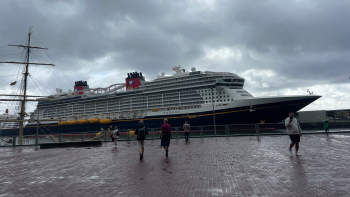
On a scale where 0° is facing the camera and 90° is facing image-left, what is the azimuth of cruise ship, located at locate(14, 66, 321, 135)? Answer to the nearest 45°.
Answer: approximately 315°

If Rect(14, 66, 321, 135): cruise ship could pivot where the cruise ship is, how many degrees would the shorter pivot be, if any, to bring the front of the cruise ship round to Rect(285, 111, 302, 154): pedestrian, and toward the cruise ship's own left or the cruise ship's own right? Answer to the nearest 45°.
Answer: approximately 45° to the cruise ship's own right

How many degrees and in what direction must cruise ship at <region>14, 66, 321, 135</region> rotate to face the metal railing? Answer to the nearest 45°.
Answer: approximately 45° to its right
